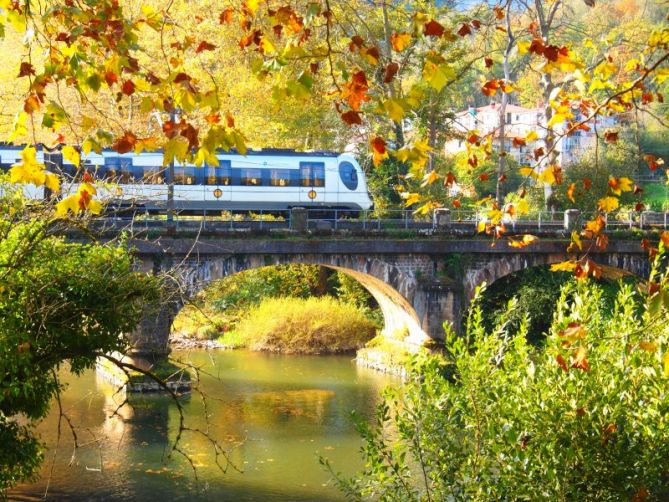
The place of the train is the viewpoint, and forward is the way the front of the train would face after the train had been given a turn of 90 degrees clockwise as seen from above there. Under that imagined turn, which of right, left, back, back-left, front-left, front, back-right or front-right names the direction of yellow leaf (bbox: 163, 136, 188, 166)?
front

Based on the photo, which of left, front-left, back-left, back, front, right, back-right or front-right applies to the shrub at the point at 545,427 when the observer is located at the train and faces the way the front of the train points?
right

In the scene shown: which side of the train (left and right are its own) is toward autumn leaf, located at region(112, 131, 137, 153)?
right

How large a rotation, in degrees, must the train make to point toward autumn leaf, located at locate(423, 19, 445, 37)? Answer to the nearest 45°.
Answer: approximately 90° to its right

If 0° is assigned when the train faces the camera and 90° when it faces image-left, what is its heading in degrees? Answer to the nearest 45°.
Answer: approximately 270°

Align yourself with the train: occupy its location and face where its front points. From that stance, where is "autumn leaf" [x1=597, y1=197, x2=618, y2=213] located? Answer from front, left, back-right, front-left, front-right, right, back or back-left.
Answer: right

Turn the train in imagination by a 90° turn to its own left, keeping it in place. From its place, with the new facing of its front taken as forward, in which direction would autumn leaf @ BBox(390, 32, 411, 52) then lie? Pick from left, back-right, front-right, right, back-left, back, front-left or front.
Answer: back

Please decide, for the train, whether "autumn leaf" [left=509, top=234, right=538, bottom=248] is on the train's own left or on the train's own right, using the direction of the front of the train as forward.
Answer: on the train's own right

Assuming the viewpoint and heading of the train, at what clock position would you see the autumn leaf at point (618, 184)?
The autumn leaf is roughly at 3 o'clock from the train.

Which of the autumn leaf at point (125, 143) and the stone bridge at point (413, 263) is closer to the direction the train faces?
the stone bridge

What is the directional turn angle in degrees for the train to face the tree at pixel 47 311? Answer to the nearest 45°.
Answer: approximately 90° to its right
